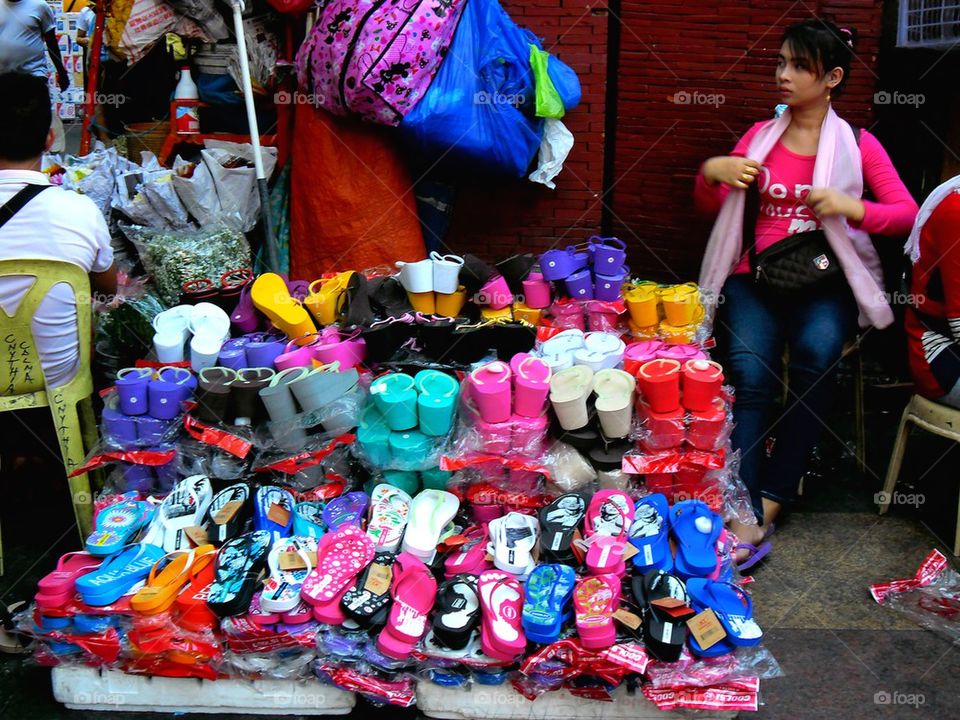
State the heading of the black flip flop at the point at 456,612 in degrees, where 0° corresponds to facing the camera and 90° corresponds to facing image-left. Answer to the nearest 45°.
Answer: approximately 180°

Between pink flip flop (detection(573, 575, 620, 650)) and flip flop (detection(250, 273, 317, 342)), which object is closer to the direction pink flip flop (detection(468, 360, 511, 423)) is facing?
the flip flop

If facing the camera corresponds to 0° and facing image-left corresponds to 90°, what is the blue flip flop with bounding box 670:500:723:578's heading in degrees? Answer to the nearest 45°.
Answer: approximately 180°

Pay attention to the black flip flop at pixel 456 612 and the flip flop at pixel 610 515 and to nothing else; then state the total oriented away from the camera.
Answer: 2

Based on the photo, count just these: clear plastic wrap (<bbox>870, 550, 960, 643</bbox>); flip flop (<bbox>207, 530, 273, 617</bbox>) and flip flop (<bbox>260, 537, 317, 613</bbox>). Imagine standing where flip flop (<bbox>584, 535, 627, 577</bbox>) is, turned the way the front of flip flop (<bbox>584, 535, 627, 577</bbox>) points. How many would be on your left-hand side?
2

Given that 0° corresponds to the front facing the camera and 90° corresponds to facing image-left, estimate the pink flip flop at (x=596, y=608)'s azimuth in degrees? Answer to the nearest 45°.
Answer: approximately 180°

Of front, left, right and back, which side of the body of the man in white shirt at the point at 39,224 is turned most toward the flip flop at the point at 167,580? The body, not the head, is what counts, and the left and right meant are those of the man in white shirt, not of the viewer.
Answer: back
